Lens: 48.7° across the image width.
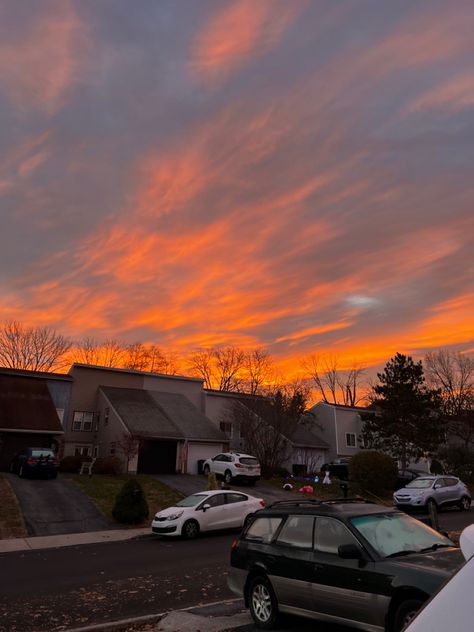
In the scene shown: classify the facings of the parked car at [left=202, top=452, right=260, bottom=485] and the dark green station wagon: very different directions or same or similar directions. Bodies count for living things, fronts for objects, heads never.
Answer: very different directions

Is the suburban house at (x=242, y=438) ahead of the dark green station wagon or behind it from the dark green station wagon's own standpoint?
behind

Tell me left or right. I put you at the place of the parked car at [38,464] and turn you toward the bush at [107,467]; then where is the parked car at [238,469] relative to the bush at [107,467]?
right

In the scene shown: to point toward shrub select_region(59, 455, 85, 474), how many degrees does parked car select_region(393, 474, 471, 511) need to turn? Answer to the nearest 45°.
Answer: approximately 45° to its right

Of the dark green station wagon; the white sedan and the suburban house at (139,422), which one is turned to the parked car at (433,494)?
the suburban house

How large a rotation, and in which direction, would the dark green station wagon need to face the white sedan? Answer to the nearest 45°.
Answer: approximately 135° to its left

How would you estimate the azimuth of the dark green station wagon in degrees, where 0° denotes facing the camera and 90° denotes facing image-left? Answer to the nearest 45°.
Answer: approximately 315°

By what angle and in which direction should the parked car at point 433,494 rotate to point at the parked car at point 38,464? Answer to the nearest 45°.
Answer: approximately 45° to its right

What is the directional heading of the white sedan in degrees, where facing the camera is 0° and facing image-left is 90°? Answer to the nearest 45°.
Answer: approximately 45°
